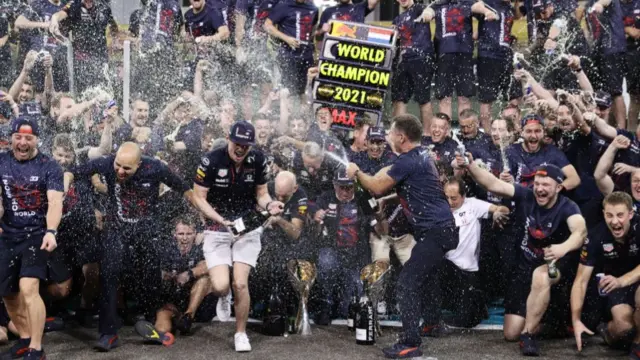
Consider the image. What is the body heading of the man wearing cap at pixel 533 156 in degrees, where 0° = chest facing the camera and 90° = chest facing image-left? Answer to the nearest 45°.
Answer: approximately 0°

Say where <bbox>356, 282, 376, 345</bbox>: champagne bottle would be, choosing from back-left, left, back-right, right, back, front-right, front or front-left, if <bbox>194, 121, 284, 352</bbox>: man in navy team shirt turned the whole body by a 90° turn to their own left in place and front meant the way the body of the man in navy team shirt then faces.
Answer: front

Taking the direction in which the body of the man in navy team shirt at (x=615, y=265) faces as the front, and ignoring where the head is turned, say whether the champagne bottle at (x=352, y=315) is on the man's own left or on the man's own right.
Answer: on the man's own right

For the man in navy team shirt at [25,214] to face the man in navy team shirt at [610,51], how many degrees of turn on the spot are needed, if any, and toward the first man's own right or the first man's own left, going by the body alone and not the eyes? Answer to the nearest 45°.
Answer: approximately 90° to the first man's own left

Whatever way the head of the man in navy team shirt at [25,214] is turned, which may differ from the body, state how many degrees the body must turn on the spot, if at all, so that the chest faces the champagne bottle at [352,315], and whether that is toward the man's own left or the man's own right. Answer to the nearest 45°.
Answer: approximately 90° to the man's own left

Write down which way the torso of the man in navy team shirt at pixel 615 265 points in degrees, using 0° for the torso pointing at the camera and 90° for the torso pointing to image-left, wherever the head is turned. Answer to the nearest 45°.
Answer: approximately 0°
